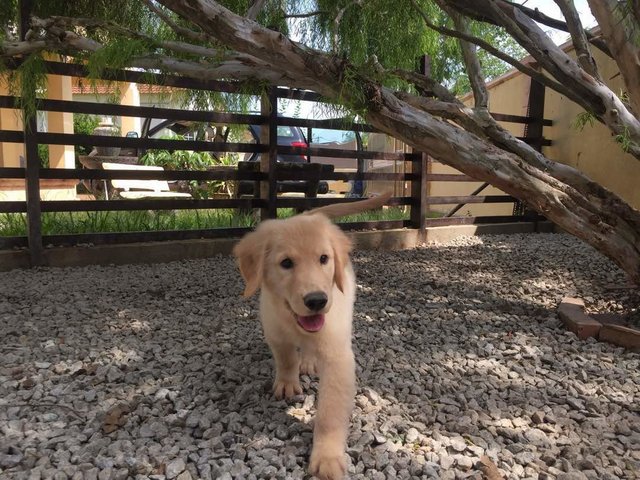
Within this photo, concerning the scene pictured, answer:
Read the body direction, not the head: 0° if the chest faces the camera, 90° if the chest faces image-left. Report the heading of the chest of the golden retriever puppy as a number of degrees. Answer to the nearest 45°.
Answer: approximately 0°

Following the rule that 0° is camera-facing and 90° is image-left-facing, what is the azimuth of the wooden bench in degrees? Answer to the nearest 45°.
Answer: approximately 315°

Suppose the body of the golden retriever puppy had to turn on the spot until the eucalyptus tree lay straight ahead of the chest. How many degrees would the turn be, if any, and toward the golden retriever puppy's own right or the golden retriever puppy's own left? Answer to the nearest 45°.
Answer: approximately 135° to the golden retriever puppy's own left

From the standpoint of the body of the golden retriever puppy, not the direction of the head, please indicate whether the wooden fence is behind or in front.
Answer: behind

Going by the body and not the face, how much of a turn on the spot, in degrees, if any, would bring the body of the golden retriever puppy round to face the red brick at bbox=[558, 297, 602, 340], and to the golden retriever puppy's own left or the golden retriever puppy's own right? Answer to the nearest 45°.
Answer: approximately 135° to the golden retriever puppy's own left
